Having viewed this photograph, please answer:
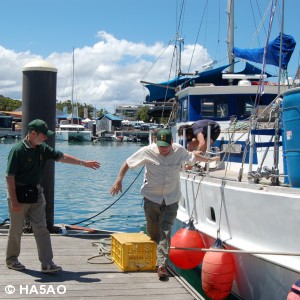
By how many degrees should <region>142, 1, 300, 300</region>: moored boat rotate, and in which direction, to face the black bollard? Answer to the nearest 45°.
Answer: approximately 135° to its right

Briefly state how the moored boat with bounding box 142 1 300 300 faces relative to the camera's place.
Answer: facing the viewer and to the right of the viewer

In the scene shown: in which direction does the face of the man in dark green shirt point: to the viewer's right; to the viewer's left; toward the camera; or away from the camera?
to the viewer's right

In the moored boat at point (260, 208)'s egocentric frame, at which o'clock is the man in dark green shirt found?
The man in dark green shirt is roughly at 4 o'clock from the moored boat.
